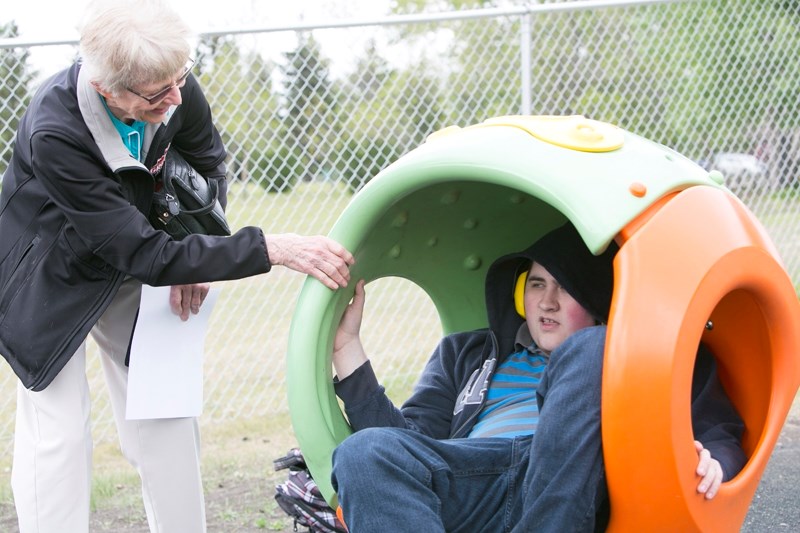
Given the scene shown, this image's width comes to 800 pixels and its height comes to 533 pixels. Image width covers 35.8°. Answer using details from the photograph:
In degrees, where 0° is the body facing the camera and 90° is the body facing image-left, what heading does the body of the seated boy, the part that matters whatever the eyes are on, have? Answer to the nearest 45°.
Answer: approximately 45°

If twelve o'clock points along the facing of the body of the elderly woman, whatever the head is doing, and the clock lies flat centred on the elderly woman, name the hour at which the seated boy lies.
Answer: The seated boy is roughly at 11 o'clock from the elderly woman.

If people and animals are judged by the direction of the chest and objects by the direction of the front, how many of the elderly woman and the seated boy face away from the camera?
0

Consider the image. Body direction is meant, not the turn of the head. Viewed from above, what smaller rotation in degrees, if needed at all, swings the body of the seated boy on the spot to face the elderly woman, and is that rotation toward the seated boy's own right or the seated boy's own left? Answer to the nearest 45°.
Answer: approximately 45° to the seated boy's own right

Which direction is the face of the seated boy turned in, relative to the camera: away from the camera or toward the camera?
toward the camera

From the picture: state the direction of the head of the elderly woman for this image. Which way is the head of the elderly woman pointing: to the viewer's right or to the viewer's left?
to the viewer's right
